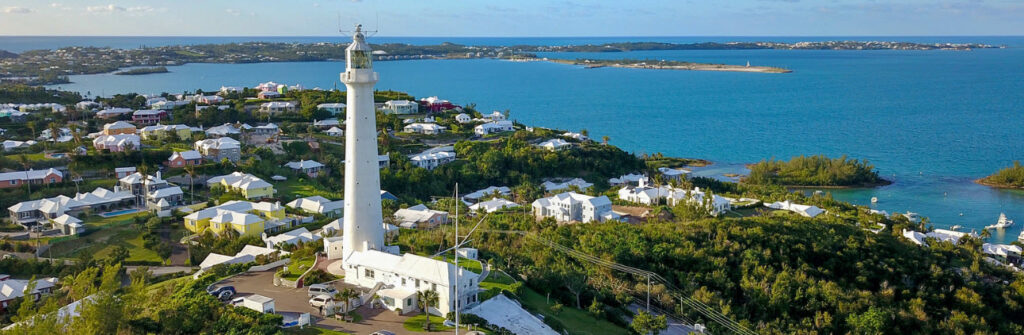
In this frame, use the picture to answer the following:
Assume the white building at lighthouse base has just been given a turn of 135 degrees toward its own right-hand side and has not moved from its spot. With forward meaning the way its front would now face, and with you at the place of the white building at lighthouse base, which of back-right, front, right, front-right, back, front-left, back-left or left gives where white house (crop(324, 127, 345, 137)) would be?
front

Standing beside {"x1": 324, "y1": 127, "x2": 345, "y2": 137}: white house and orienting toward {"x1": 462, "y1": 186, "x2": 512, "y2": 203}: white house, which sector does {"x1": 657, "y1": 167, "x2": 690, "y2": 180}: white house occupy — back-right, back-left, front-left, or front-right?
front-left

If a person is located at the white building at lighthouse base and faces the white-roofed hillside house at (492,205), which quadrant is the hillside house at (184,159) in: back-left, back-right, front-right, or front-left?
front-left

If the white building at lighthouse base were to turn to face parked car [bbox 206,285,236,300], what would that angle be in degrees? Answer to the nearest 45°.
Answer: approximately 45° to its right

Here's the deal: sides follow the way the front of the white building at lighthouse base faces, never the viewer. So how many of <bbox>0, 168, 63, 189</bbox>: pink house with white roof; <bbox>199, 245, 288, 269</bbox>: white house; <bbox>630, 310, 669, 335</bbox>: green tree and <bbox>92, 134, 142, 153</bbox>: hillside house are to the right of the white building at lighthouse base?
3

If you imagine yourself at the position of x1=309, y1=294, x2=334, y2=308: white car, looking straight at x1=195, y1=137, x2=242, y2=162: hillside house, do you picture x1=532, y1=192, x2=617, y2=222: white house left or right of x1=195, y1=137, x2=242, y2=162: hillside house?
right

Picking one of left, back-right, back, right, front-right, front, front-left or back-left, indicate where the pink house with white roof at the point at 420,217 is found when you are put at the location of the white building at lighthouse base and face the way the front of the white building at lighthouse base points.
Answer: back-right

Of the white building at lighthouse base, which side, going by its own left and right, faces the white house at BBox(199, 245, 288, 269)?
right

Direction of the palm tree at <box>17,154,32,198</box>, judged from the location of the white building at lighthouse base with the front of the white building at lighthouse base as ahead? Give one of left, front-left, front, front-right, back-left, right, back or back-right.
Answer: right

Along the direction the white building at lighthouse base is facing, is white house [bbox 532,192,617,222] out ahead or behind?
behind

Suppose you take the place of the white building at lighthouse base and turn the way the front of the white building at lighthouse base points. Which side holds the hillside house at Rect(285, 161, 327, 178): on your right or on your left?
on your right

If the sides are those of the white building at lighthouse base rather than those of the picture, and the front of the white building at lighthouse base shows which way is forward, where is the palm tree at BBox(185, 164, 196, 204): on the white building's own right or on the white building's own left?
on the white building's own right

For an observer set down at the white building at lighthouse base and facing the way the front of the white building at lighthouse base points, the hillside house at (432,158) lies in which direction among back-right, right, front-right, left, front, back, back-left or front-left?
back-right

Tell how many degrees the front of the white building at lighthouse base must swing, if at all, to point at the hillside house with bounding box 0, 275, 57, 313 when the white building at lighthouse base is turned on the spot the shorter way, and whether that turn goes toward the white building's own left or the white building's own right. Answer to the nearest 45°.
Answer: approximately 90° to the white building's own right

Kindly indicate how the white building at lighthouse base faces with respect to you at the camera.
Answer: facing the viewer and to the left of the viewer

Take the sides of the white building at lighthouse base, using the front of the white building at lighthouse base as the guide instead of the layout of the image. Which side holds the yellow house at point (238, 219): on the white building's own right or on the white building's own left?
on the white building's own right

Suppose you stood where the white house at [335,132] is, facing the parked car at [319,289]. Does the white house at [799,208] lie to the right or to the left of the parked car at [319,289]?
left
